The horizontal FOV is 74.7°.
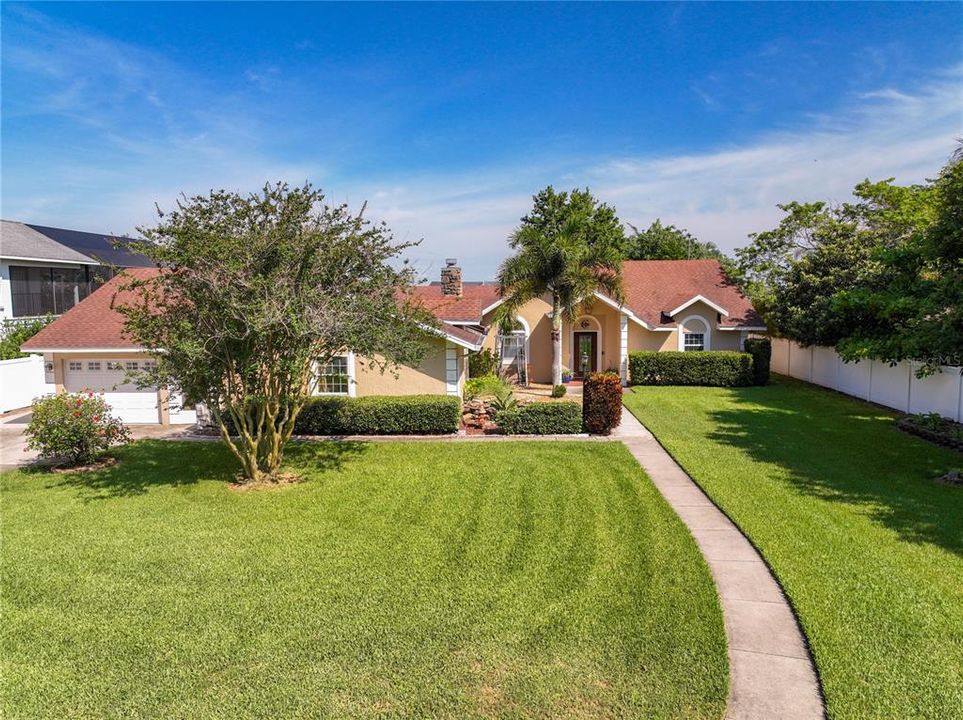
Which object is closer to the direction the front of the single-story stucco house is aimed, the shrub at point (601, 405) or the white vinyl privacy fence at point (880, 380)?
the shrub

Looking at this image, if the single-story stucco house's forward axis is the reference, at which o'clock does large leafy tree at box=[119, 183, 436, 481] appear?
The large leafy tree is roughly at 1 o'clock from the single-story stucco house.

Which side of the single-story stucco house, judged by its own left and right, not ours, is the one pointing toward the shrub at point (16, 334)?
right

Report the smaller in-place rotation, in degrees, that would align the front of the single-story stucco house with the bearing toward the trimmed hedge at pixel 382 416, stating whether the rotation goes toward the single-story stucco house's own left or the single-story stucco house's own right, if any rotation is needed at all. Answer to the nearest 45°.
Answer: approximately 45° to the single-story stucco house's own right

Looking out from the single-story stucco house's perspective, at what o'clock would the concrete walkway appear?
The concrete walkway is roughly at 12 o'clock from the single-story stucco house.

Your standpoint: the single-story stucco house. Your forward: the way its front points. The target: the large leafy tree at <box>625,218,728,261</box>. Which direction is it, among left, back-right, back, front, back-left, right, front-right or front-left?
back-left

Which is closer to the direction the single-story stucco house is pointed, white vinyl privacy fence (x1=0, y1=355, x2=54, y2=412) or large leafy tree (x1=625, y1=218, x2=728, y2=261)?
the white vinyl privacy fence

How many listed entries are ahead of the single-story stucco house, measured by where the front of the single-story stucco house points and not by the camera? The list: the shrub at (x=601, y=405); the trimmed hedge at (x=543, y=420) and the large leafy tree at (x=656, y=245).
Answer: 2

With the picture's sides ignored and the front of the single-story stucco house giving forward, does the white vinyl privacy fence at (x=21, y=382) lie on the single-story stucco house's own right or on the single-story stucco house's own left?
on the single-story stucco house's own right

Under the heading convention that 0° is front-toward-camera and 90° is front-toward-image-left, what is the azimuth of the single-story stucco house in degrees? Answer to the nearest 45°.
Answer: approximately 0°

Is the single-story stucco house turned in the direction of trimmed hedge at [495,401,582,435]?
yes

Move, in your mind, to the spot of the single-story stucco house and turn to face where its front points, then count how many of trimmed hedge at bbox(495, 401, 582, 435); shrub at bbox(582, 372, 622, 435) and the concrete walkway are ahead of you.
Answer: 3

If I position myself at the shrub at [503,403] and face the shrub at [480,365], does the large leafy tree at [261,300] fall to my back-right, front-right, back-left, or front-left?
back-left

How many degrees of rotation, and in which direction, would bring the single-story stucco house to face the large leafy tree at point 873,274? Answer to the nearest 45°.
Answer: approximately 90° to its left
